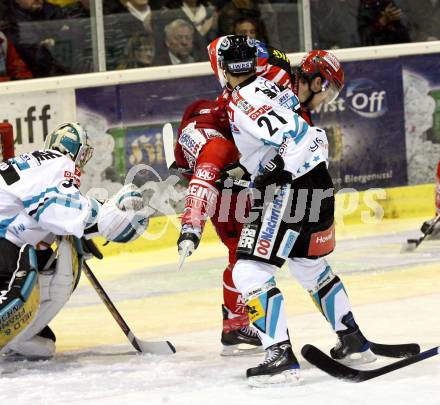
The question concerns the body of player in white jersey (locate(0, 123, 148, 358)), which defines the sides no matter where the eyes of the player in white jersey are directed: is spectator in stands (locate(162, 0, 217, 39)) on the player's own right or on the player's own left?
on the player's own left

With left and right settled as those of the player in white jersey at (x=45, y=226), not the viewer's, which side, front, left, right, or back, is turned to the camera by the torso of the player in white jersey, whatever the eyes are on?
right

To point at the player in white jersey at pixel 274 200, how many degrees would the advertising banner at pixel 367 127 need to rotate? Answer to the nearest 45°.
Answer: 0° — it already faces them

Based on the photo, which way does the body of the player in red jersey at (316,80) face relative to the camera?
to the viewer's left

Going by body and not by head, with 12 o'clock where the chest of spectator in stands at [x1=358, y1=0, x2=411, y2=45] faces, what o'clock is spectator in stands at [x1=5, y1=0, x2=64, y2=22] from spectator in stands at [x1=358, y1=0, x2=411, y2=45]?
spectator in stands at [x1=5, y1=0, x2=64, y2=22] is roughly at 2 o'clock from spectator in stands at [x1=358, y1=0, x2=411, y2=45].

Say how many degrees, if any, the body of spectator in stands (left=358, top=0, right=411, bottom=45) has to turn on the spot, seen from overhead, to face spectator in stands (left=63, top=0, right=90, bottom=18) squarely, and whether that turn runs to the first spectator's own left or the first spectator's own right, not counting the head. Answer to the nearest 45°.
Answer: approximately 45° to the first spectator's own right

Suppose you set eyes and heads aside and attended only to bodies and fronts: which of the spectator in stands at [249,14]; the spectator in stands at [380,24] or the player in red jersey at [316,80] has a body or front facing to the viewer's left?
the player in red jersey

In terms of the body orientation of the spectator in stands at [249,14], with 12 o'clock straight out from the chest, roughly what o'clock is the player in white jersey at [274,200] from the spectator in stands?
The player in white jersey is roughly at 12 o'clock from the spectator in stands.

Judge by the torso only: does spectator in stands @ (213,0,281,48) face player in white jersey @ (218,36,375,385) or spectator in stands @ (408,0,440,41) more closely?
the player in white jersey
